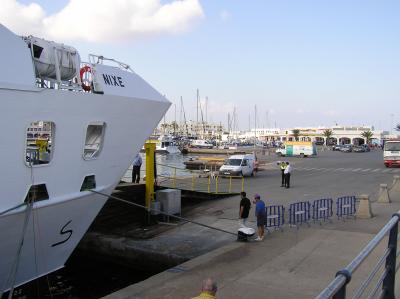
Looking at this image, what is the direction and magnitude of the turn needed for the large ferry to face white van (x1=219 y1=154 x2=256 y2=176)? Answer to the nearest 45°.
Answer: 0° — it already faces it

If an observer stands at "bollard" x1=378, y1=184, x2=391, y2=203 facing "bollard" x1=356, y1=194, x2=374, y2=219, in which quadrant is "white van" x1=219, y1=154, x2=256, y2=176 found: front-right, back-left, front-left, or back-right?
back-right

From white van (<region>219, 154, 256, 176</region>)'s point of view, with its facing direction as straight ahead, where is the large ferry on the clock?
The large ferry is roughly at 11 o'clock from the white van.

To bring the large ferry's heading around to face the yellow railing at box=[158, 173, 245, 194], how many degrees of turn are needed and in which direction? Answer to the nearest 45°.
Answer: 0° — it already faces it

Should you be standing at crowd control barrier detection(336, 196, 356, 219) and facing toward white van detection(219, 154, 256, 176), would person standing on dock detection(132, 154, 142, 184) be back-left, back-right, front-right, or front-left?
front-left

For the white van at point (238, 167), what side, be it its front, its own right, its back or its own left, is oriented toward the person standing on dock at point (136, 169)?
front

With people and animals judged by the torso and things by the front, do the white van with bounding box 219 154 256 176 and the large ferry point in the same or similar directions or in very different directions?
very different directions

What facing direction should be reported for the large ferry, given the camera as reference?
facing away from the viewer and to the right of the viewer

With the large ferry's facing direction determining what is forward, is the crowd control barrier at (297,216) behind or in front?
in front

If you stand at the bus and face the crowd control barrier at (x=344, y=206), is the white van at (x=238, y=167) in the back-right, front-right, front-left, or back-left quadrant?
front-right

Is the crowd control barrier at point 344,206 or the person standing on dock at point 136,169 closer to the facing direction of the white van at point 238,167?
the person standing on dock

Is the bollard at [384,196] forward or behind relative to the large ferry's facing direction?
forward
